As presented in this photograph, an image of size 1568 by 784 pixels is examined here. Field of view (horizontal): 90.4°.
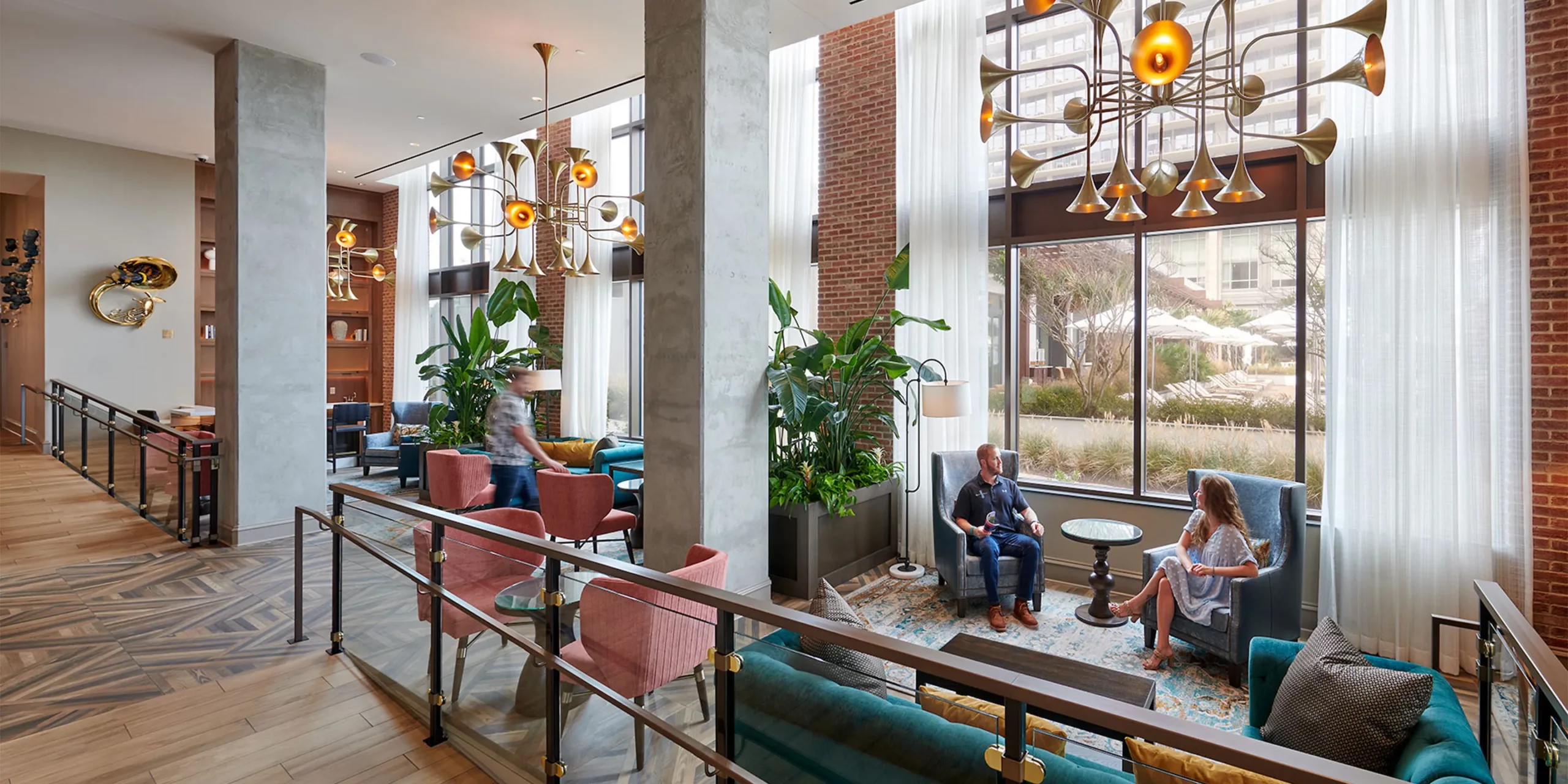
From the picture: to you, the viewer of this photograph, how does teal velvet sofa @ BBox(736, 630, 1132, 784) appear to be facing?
facing away from the viewer and to the right of the viewer

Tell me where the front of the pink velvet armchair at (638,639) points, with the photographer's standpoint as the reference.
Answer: facing away from the viewer and to the left of the viewer

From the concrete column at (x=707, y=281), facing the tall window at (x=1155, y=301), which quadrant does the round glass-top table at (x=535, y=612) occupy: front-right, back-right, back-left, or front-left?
back-right

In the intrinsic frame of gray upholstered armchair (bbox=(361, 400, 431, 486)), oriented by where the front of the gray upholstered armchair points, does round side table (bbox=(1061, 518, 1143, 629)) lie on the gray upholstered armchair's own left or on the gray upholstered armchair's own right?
on the gray upholstered armchair's own left

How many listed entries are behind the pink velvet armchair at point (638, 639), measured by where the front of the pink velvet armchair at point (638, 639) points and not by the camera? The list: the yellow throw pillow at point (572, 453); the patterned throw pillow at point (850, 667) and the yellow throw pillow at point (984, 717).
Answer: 2

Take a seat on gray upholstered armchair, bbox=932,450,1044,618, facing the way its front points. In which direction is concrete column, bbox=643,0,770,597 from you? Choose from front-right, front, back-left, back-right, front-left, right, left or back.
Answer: right

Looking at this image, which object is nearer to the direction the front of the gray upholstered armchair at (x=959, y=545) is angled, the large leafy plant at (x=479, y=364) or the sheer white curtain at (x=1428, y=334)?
the sheer white curtain

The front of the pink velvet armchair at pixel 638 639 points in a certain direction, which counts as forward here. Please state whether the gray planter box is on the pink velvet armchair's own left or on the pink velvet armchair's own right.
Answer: on the pink velvet armchair's own right

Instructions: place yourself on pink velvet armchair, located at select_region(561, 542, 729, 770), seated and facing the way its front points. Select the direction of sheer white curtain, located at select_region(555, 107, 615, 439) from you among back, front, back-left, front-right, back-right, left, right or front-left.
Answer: front-right

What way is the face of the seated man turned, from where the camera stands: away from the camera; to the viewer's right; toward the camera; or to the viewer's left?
to the viewer's right

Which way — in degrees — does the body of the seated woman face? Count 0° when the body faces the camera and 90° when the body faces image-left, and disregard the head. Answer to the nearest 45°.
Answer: approximately 45°

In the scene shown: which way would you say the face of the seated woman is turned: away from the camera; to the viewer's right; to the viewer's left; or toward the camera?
to the viewer's left

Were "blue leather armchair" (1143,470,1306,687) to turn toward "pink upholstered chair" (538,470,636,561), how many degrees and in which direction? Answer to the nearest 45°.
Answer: approximately 45° to its right

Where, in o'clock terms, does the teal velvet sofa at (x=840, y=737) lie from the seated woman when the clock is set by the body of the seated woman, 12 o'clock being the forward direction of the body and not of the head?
The teal velvet sofa is roughly at 11 o'clock from the seated woman.

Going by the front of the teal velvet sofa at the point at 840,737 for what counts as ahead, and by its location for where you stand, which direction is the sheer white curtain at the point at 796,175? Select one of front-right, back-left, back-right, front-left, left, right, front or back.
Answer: front-left

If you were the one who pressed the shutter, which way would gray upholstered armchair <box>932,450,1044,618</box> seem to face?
facing the viewer and to the right of the viewer
